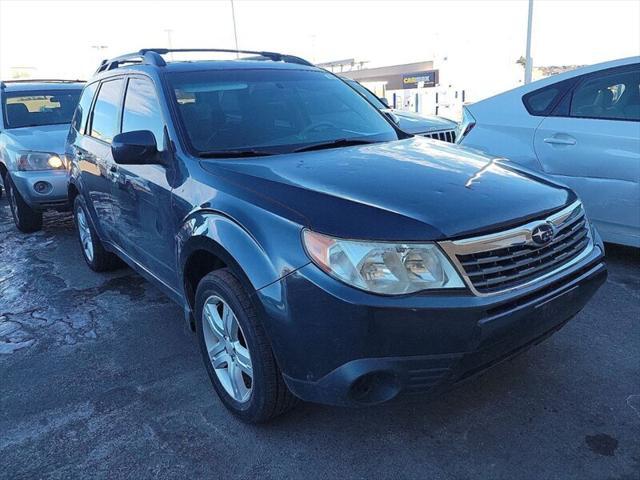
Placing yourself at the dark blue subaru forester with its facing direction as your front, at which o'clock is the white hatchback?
The white hatchback is roughly at 9 o'clock from the dark blue subaru forester.

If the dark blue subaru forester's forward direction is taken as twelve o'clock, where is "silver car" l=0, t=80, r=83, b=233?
The silver car is roughly at 6 o'clock from the dark blue subaru forester.

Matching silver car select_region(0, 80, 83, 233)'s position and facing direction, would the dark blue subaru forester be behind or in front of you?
in front

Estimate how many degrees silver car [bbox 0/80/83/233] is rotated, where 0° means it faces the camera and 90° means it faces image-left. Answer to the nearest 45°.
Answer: approximately 315°

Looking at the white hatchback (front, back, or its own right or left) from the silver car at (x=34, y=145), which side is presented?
back
